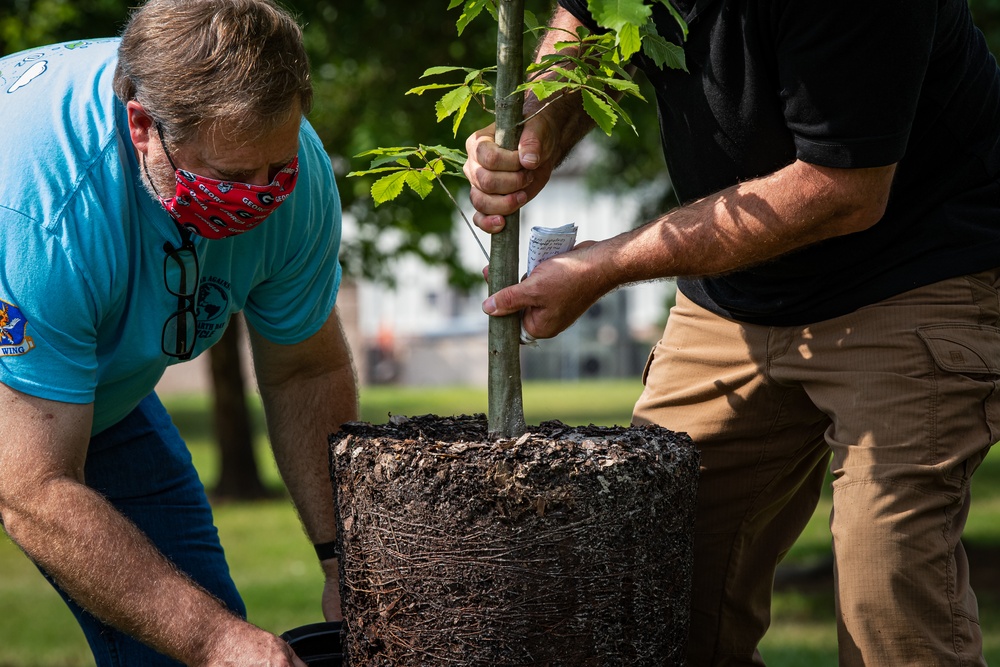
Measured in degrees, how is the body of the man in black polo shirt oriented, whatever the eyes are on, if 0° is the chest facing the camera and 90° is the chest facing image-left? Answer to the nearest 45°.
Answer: approximately 45°

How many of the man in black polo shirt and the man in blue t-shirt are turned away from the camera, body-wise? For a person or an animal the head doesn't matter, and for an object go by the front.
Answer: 0

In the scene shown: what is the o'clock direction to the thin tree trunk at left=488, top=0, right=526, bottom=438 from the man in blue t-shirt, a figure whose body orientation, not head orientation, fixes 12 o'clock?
The thin tree trunk is roughly at 11 o'clock from the man in blue t-shirt.

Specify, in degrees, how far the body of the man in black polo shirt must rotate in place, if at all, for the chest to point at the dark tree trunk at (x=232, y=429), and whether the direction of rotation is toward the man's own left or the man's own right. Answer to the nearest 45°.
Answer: approximately 90° to the man's own right

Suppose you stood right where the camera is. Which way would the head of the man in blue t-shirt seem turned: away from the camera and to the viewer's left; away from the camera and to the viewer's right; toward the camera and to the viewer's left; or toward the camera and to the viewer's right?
toward the camera and to the viewer's right
